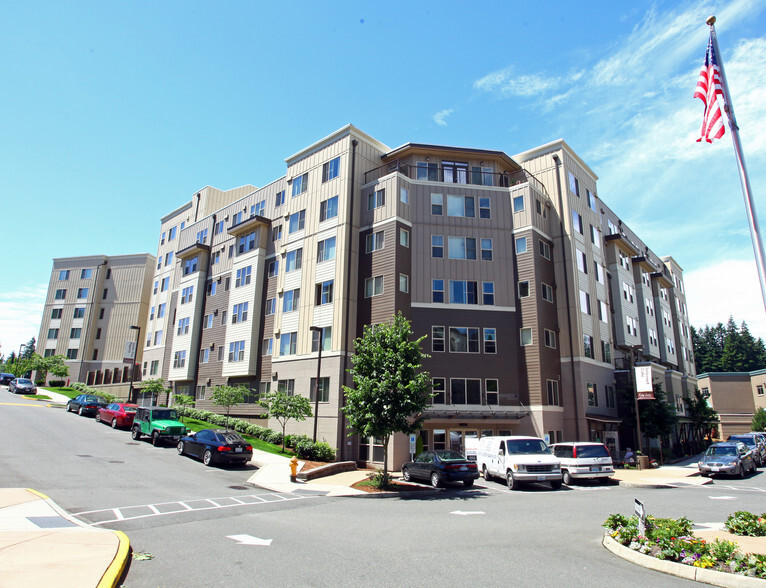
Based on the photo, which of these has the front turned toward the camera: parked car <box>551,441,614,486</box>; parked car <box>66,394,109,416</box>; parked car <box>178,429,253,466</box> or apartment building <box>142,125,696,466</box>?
the apartment building

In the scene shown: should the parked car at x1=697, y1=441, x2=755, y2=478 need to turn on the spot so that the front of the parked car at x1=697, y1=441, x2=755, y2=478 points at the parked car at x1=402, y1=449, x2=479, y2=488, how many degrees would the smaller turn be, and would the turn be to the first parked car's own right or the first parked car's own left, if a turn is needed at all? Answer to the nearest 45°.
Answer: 0° — it already faces it
